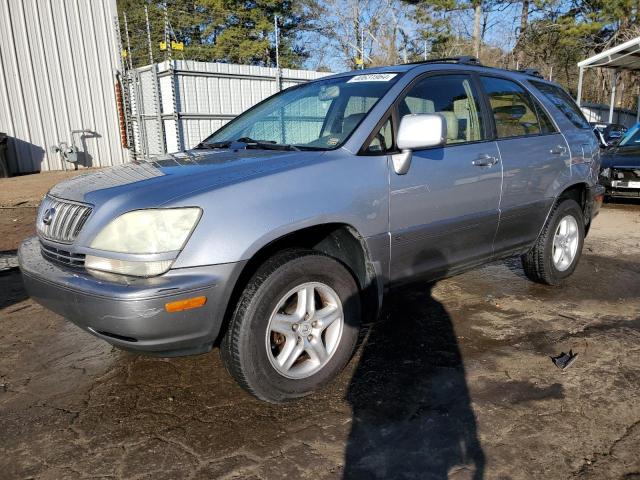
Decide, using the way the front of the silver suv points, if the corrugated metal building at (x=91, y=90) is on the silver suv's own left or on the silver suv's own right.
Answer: on the silver suv's own right

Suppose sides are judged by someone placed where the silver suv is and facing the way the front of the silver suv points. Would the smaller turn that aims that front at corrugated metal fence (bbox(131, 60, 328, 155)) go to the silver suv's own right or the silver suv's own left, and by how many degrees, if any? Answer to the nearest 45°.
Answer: approximately 135° to the silver suv's own right

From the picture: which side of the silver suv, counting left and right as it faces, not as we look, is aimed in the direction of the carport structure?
back

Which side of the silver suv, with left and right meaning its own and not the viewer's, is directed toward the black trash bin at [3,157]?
right

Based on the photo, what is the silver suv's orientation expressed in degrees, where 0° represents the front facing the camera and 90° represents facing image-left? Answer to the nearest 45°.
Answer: approximately 45°
